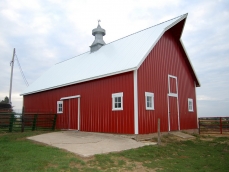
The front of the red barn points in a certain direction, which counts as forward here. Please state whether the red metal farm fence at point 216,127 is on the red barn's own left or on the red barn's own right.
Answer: on the red barn's own left
